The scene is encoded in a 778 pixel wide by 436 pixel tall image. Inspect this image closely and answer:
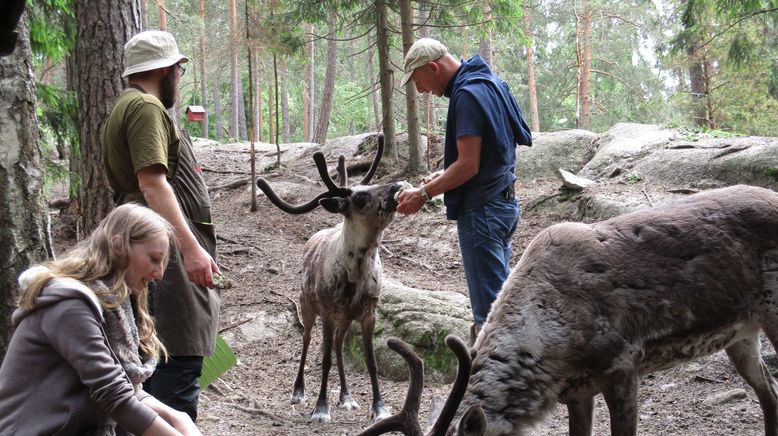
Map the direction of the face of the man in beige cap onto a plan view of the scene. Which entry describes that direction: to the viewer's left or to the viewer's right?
to the viewer's left

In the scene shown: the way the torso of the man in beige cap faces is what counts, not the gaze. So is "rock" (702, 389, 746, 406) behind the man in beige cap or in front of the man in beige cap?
behind

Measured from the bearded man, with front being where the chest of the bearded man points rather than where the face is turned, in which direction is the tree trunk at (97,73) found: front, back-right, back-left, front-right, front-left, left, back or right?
left

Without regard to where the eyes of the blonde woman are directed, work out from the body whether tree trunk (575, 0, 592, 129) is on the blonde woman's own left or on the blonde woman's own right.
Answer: on the blonde woman's own left

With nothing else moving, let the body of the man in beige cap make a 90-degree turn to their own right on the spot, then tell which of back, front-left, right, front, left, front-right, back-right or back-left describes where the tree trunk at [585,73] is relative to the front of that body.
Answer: front

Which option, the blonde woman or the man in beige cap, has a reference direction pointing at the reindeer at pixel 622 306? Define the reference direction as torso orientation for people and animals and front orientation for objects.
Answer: the blonde woman

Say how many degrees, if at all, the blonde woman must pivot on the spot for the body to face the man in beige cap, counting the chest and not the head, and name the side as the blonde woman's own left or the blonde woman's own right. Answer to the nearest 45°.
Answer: approximately 45° to the blonde woman's own left

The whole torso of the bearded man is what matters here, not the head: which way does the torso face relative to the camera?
to the viewer's right

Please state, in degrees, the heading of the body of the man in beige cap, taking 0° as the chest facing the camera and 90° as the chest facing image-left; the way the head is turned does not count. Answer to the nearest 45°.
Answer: approximately 90°

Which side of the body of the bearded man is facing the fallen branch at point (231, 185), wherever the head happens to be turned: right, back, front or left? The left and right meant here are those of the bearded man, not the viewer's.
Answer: left

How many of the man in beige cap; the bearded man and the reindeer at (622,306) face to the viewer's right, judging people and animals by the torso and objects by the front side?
1

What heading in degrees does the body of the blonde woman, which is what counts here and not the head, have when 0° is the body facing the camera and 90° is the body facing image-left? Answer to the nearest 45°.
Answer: approximately 270°

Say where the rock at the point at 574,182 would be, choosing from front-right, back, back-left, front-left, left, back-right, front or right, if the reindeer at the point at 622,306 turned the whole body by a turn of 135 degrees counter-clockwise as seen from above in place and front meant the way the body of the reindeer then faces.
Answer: back-left

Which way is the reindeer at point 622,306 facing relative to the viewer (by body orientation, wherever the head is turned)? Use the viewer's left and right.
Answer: facing to the left of the viewer
